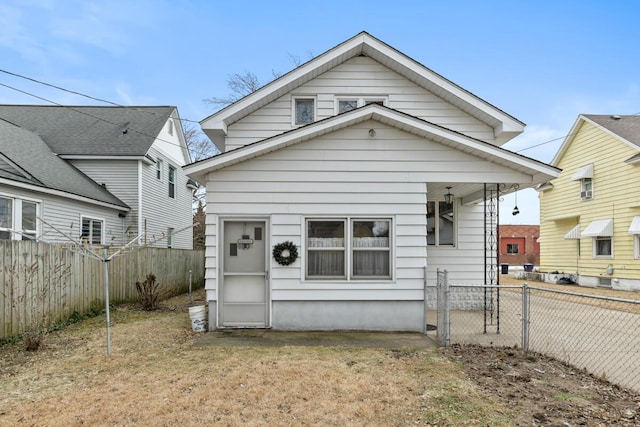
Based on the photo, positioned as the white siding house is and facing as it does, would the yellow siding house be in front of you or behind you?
behind

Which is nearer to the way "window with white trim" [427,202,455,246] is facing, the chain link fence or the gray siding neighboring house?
the chain link fence

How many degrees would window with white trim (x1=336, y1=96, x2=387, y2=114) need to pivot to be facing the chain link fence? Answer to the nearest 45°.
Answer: approximately 45° to its left

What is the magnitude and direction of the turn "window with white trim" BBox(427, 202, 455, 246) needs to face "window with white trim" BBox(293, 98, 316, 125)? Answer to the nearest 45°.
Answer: approximately 45° to its right

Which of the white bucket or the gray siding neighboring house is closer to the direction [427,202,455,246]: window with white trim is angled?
the white bucket
